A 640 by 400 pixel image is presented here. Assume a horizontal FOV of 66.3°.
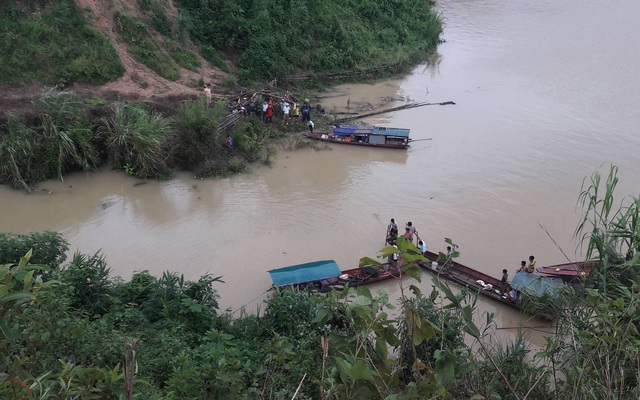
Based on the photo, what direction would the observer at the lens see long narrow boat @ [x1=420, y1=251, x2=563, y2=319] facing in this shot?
facing away from the viewer and to the left of the viewer

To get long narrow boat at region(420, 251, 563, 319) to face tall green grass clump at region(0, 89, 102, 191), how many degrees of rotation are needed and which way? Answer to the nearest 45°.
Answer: approximately 45° to its left

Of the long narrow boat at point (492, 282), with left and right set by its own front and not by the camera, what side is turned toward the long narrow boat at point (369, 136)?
front

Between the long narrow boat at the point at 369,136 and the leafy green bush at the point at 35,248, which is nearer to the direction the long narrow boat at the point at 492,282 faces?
the long narrow boat

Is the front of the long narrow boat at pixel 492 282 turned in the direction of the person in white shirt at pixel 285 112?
yes

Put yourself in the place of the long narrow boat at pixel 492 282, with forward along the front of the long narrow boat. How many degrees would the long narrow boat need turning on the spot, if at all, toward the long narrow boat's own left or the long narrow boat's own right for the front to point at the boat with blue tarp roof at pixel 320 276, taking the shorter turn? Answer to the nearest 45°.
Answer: approximately 90° to the long narrow boat's own left

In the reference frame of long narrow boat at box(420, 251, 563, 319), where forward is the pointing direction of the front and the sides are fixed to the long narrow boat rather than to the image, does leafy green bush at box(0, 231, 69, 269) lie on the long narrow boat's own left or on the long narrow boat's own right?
on the long narrow boat's own left

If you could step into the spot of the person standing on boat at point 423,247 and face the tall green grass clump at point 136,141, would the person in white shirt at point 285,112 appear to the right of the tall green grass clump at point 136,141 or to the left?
right

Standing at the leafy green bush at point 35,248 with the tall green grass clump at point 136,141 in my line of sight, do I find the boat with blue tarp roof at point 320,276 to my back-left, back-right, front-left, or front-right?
front-right

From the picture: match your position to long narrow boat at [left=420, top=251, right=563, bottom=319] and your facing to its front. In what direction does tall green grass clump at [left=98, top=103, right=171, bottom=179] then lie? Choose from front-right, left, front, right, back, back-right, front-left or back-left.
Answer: front-left

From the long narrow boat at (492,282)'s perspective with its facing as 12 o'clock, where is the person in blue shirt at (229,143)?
The person in blue shirt is roughly at 11 o'clock from the long narrow boat.
